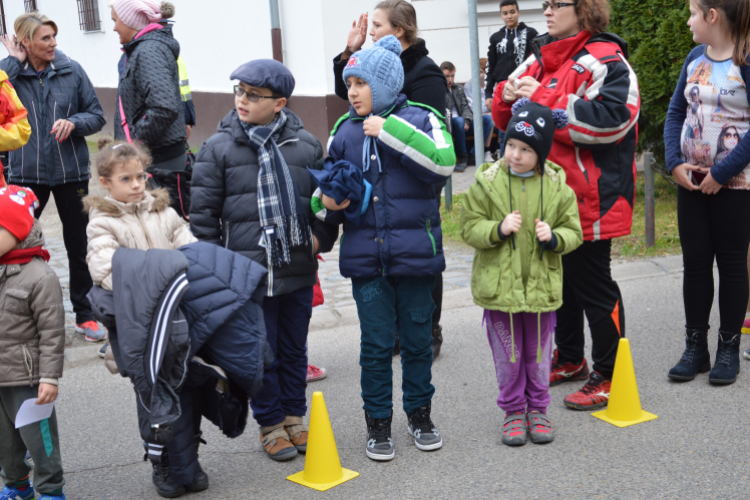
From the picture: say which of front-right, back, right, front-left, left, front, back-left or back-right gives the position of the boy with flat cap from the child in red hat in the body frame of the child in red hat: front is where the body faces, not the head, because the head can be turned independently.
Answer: back-left

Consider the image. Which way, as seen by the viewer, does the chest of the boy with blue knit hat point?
toward the camera

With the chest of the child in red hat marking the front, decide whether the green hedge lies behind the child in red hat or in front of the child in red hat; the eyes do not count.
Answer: behind

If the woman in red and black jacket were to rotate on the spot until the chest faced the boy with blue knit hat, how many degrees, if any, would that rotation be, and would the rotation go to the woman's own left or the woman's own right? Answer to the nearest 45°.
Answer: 0° — they already face them

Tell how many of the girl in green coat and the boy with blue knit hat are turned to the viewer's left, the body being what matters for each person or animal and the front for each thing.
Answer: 0

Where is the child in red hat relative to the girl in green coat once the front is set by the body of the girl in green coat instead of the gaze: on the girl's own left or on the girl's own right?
on the girl's own right

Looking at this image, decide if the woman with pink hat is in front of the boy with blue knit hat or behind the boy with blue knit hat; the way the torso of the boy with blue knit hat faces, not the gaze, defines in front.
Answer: behind

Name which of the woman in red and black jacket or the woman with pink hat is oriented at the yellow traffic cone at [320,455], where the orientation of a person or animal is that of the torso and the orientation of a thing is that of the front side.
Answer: the woman in red and black jacket

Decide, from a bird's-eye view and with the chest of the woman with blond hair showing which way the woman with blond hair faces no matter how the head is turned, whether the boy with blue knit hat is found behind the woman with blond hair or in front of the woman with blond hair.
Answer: in front

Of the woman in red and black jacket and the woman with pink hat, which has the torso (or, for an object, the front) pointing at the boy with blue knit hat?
the woman in red and black jacket
